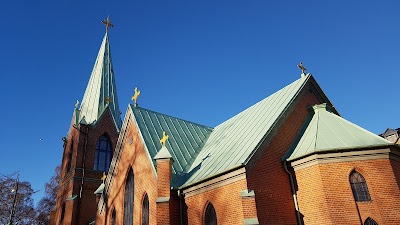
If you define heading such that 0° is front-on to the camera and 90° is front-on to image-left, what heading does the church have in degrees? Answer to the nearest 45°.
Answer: approximately 135°

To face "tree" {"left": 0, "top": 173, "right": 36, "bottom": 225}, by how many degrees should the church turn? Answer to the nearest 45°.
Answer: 0° — it already faces it

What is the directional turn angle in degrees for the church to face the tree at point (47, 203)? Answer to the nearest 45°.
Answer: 0° — it already faces it
